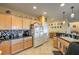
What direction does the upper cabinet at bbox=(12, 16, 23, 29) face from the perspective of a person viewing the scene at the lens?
facing the viewer and to the right of the viewer

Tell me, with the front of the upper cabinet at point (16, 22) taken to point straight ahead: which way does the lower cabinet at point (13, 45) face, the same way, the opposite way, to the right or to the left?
the same way

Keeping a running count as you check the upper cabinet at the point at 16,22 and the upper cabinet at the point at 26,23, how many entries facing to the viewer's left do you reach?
0

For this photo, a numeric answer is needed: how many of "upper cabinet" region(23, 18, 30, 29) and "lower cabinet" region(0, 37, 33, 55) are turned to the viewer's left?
0
